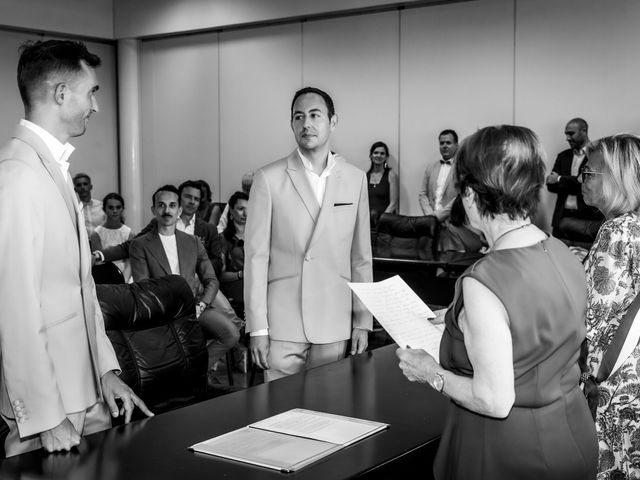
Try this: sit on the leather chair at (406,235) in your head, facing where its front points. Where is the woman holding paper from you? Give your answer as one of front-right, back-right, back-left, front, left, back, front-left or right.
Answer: front

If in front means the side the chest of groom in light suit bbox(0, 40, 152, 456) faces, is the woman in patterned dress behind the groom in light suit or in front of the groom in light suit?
in front

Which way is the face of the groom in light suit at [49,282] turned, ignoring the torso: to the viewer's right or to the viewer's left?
to the viewer's right

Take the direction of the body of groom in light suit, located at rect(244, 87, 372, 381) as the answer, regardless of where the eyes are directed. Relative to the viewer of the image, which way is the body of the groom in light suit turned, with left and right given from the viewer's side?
facing the viewer

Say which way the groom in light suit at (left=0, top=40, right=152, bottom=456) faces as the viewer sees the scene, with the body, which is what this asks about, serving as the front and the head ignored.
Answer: to the viewer's right

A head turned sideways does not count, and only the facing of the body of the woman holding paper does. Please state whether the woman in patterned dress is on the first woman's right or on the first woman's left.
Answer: on the first woman's right

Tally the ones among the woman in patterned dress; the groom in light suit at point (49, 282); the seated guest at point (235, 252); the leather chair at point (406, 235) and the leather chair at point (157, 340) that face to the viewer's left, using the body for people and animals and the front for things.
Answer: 1

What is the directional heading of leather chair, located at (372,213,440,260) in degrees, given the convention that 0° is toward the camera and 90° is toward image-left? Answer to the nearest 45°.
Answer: approximately 0°

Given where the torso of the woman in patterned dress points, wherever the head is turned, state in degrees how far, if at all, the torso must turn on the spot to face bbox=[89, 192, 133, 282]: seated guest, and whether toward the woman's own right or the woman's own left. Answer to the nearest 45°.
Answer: approximately 45° to the woman's own right

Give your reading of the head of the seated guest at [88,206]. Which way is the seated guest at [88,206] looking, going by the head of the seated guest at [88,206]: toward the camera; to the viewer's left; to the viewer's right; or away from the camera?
toward the camera

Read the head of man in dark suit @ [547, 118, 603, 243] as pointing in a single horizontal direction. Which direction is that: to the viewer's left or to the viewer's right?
to the viewer's left

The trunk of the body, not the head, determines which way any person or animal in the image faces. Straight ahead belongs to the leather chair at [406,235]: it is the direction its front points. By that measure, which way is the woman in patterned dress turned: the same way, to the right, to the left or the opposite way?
to the right

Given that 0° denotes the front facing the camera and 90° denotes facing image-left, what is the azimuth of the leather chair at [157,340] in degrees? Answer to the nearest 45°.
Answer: approximately 315°

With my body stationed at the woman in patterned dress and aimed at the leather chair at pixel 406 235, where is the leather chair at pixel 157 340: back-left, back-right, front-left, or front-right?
front-left

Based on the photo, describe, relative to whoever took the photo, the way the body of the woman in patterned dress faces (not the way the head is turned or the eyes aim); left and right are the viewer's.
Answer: facing to the left of the viewer

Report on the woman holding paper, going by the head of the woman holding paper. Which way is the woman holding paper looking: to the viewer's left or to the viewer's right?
to the viewer's left

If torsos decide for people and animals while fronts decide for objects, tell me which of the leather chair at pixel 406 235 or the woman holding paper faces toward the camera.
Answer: the leather chair
